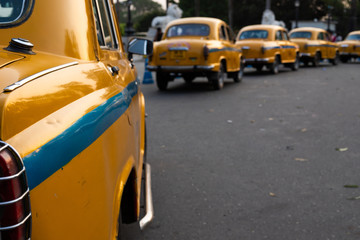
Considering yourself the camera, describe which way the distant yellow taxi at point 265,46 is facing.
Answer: facing away from the viewer and to the right of the viewer

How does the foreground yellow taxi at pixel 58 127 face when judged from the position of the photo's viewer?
facing away from the viewer and to the right of the viewer

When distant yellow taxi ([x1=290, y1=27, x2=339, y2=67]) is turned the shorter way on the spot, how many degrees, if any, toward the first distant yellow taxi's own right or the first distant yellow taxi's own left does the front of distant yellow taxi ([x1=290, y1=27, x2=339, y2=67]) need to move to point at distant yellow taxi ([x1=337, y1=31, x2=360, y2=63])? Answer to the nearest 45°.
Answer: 0° — it already faces it

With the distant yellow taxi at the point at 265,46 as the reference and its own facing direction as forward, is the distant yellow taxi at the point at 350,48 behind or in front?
in front

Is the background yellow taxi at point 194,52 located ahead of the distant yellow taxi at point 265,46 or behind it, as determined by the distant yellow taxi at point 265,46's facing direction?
behind

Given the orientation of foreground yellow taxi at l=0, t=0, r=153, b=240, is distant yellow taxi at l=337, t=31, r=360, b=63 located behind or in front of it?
in front

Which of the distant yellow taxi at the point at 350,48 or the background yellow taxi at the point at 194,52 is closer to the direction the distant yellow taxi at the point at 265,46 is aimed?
the distant yellow taxi

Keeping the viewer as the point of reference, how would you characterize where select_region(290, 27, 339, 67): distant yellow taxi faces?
facing away from the viewer and to the right of the viewer

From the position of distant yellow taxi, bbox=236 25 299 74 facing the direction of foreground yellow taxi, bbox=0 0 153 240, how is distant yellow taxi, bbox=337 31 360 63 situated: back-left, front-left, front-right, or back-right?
back-left
